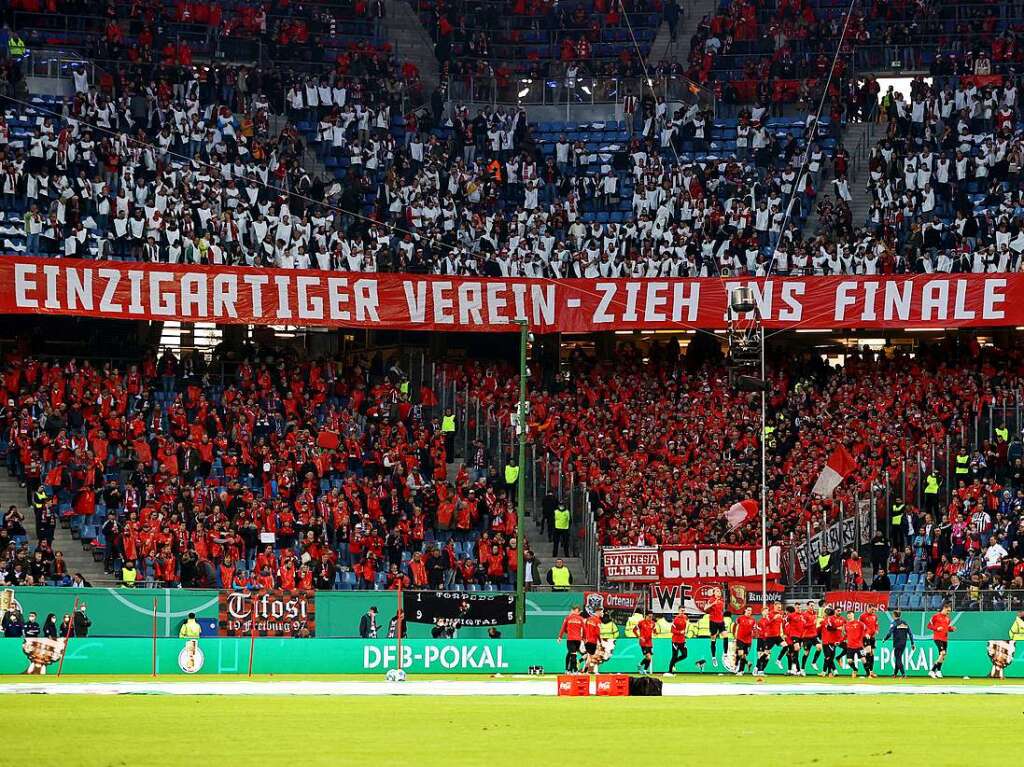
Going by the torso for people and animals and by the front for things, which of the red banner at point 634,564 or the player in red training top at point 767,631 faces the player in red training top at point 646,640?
the red banner

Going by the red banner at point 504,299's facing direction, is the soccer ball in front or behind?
in front

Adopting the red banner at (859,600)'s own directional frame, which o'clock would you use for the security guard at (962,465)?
The security guard is roughly at 7 o'clock from the red banner.

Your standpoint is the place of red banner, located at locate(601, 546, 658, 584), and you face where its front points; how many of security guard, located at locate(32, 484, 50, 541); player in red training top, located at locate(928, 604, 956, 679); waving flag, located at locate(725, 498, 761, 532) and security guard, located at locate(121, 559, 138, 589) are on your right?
2

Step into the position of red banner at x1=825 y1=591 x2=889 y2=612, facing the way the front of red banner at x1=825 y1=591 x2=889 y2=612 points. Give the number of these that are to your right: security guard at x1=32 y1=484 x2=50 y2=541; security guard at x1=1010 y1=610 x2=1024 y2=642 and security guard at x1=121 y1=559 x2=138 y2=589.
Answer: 2

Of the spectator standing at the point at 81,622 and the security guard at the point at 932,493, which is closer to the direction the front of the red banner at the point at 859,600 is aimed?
the spectator standing

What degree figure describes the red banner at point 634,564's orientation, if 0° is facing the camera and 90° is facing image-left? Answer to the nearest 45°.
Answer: approximately 0°

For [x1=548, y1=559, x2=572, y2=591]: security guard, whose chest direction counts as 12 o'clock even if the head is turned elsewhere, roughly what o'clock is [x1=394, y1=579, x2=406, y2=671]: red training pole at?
The red training pole is roughly at 1 o'clock from the security guard.

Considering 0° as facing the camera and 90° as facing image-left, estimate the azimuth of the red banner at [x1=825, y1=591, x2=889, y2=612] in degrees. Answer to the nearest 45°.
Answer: approximately 0°

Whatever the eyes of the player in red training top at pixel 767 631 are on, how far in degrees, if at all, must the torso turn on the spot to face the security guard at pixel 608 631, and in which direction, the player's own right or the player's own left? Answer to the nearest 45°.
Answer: approximately 135° to the player's own right

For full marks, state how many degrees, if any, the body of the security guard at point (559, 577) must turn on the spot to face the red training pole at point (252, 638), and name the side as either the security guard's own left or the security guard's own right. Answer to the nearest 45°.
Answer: approximately 45° to the security guard's own right

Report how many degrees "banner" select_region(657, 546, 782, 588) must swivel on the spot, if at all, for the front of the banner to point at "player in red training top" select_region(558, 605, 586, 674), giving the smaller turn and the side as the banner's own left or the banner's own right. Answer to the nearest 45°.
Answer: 0° — it already faces them

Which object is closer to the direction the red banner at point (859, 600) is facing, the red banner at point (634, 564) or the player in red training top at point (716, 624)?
the player in red training top

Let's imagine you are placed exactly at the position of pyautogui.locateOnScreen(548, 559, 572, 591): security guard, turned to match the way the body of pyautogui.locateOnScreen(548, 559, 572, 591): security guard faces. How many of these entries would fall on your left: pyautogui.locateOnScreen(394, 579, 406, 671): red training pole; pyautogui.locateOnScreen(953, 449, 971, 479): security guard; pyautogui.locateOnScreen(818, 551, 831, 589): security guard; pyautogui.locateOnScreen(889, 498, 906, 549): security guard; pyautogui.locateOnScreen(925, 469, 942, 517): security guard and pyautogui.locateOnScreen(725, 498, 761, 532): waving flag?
5
